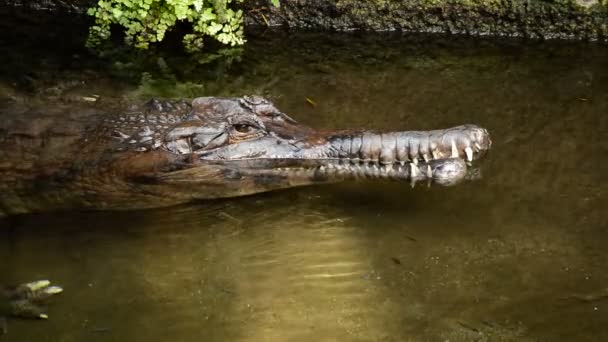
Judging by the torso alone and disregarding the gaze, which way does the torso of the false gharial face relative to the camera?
to the viewer's right

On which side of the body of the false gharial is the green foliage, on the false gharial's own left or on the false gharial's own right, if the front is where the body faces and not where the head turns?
on the false gharial's own left
